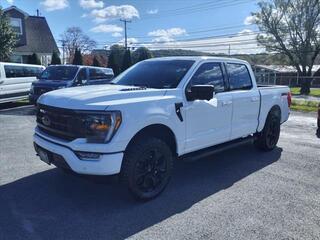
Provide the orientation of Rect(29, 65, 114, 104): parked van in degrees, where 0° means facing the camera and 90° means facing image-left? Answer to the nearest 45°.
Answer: approximately 45°

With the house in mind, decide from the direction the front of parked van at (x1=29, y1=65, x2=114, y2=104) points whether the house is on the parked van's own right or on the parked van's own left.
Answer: on the parked van's own right

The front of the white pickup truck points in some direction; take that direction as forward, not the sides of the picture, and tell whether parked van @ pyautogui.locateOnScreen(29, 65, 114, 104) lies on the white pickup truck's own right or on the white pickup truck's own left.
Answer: on the white pickup truck's own right

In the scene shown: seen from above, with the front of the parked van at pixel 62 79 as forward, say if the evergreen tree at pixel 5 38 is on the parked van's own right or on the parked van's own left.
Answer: on the parked van's own right

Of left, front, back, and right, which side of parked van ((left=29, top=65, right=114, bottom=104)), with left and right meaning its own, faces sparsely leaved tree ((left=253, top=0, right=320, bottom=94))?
back
